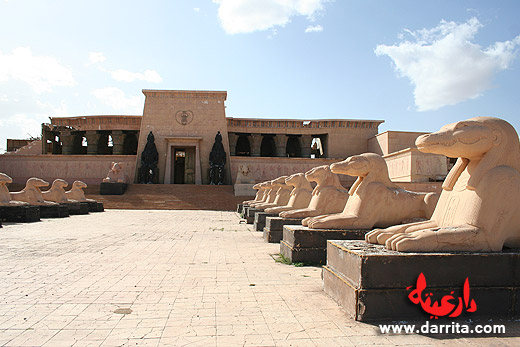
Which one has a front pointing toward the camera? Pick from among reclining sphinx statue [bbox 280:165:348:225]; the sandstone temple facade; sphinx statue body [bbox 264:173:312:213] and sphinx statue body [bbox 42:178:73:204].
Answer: the sandstone temple facade

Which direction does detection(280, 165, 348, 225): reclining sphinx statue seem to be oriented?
to the viewer's left

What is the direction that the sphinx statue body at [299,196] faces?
to the viewer's left

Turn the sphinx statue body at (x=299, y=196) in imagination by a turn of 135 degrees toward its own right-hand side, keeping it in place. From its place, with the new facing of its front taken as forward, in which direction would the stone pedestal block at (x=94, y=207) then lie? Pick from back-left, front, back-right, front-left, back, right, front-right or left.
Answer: left

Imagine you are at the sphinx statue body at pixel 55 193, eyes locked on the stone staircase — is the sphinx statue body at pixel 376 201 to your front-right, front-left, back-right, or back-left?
back-right

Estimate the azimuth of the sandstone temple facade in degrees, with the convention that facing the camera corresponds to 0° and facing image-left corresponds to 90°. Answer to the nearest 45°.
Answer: approximately 0°

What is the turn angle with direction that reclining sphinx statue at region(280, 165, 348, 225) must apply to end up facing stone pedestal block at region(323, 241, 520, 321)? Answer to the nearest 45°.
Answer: approximately 90° to its left

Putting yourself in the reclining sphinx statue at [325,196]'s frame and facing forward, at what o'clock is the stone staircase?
The stone staircase is roughly at 2 o'clock from the reclining sphinx statue.

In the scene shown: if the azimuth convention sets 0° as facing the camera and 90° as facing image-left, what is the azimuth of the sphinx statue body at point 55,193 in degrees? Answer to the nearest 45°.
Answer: approximately 270°

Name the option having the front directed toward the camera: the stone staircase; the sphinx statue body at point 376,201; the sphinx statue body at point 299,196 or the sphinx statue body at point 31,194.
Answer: the stone staircase

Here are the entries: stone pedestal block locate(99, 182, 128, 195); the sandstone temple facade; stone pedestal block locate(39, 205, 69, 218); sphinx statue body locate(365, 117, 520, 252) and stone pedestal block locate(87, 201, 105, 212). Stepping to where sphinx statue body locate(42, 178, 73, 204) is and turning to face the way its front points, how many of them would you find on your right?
2

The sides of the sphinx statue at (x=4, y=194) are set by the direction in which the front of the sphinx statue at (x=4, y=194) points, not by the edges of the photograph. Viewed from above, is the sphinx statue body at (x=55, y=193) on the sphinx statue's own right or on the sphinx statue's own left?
on the sphinx statue's own left

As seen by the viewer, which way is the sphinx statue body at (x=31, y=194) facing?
to the viewer's right

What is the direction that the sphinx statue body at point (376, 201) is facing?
to the viewer's left

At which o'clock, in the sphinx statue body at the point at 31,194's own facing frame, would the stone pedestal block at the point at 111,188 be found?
The stone pedestal block is roughly at 10 o'clock from the sphinx statue body.

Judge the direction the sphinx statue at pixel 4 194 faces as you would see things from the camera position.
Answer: facing to the right of the viewer
